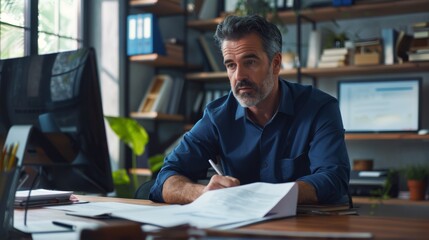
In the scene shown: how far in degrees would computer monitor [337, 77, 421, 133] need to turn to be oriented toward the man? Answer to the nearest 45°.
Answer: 0° — it already faces them

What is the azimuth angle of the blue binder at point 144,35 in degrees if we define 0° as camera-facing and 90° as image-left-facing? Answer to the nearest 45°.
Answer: approximately 0°

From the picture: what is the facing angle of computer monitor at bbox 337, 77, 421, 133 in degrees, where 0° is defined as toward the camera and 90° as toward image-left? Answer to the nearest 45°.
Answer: approximately 0°

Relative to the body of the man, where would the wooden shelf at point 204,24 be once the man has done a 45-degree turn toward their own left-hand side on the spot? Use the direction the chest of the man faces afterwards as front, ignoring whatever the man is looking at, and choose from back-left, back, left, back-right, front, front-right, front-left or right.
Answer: back

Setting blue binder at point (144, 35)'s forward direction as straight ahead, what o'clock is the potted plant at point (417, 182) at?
The potted plant is roughly at 10 o'clock from the blue binder.

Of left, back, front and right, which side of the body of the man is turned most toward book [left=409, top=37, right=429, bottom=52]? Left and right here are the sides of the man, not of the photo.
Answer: back

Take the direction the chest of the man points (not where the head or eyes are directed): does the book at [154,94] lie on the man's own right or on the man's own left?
on the man's own right

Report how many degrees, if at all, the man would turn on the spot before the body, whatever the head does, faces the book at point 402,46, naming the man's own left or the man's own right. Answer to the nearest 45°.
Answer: approximately 180°

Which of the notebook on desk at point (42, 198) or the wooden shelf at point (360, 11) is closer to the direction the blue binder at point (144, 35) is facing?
the notebook on desk

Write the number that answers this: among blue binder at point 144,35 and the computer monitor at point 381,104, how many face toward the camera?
2
